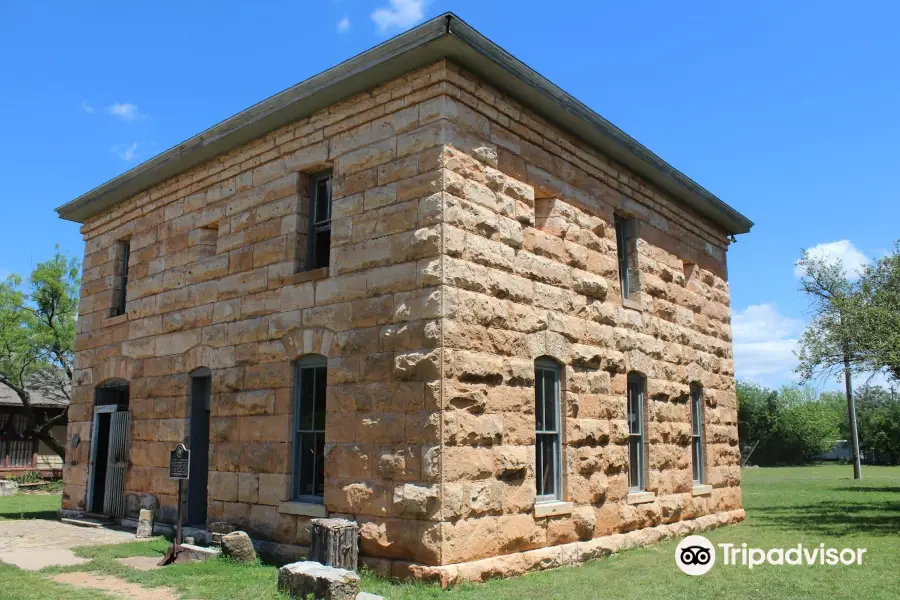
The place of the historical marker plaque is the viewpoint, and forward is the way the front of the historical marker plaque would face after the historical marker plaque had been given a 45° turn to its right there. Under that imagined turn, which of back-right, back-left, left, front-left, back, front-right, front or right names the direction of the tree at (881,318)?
back-left

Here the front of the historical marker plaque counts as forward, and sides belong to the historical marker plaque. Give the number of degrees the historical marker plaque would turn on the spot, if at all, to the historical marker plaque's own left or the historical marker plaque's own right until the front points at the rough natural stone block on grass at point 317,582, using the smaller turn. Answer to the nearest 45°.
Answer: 0° — it already faces it

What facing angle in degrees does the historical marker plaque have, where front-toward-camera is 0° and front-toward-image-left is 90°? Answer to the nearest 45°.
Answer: approximately 0°

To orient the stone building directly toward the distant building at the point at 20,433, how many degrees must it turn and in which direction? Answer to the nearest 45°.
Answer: approximately 90° to its right

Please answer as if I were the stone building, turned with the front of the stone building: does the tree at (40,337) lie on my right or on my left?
on my right

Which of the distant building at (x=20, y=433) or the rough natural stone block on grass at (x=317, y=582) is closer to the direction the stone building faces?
the rough natural stone block on grass

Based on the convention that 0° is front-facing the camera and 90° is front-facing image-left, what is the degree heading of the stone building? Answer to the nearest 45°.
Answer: approximately 45°

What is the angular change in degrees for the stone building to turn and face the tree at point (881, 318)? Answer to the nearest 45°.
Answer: approximately 180°

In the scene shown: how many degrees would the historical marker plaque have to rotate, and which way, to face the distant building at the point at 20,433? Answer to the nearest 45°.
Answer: approximately 180°
